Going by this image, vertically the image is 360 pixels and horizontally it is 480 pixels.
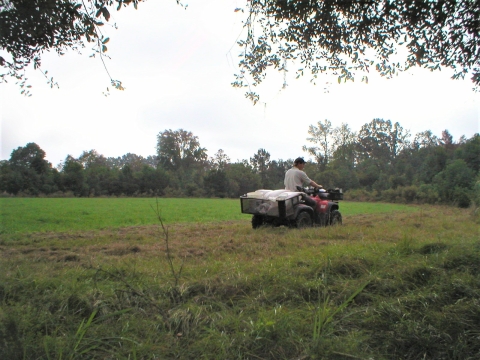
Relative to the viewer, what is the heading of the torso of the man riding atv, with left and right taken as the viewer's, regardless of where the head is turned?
facing away from the viewer and to the right of the viewer
